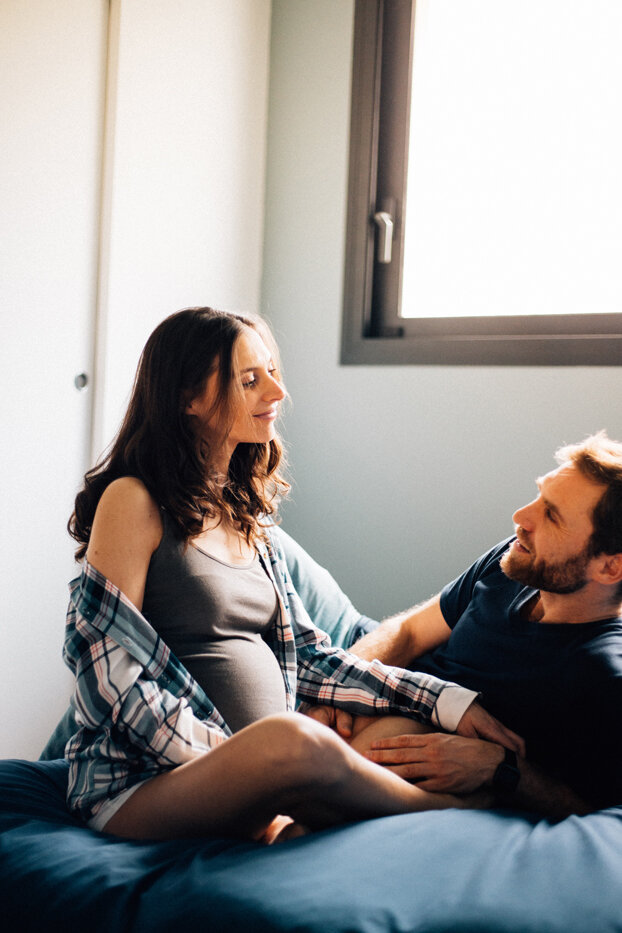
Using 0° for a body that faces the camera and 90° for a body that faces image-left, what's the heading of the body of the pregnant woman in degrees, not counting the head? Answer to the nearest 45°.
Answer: approximately 315°

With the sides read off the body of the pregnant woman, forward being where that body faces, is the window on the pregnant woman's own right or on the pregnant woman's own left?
on the pregnant woman's own left
